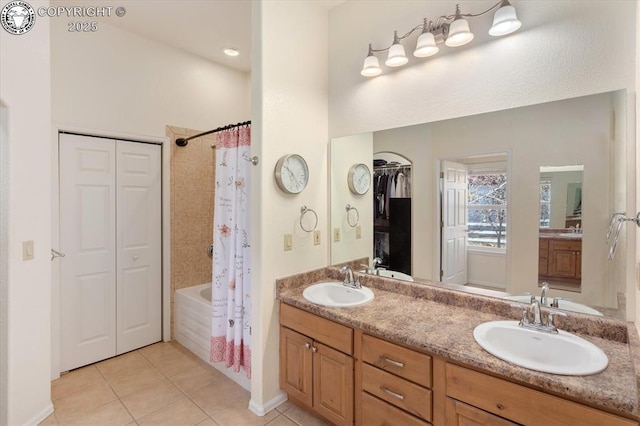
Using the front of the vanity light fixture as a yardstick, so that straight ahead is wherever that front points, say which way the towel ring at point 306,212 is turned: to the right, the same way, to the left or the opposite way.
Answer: to the left

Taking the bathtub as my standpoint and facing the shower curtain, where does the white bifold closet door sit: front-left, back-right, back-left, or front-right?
back-right

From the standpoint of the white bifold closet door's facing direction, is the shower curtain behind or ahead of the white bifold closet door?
ahead

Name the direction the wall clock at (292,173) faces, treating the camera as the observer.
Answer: facing the viewer and to the right of the viewer

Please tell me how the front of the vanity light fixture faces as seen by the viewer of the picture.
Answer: facing the viewer and to the left of the viewer

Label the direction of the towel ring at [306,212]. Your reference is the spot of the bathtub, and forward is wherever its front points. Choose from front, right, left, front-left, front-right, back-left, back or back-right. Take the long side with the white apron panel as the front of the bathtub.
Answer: left

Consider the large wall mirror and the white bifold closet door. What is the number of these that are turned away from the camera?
0

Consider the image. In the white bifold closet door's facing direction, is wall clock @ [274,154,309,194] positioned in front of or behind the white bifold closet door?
in front

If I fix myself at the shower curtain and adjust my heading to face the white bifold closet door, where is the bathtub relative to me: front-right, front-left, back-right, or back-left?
front-right
